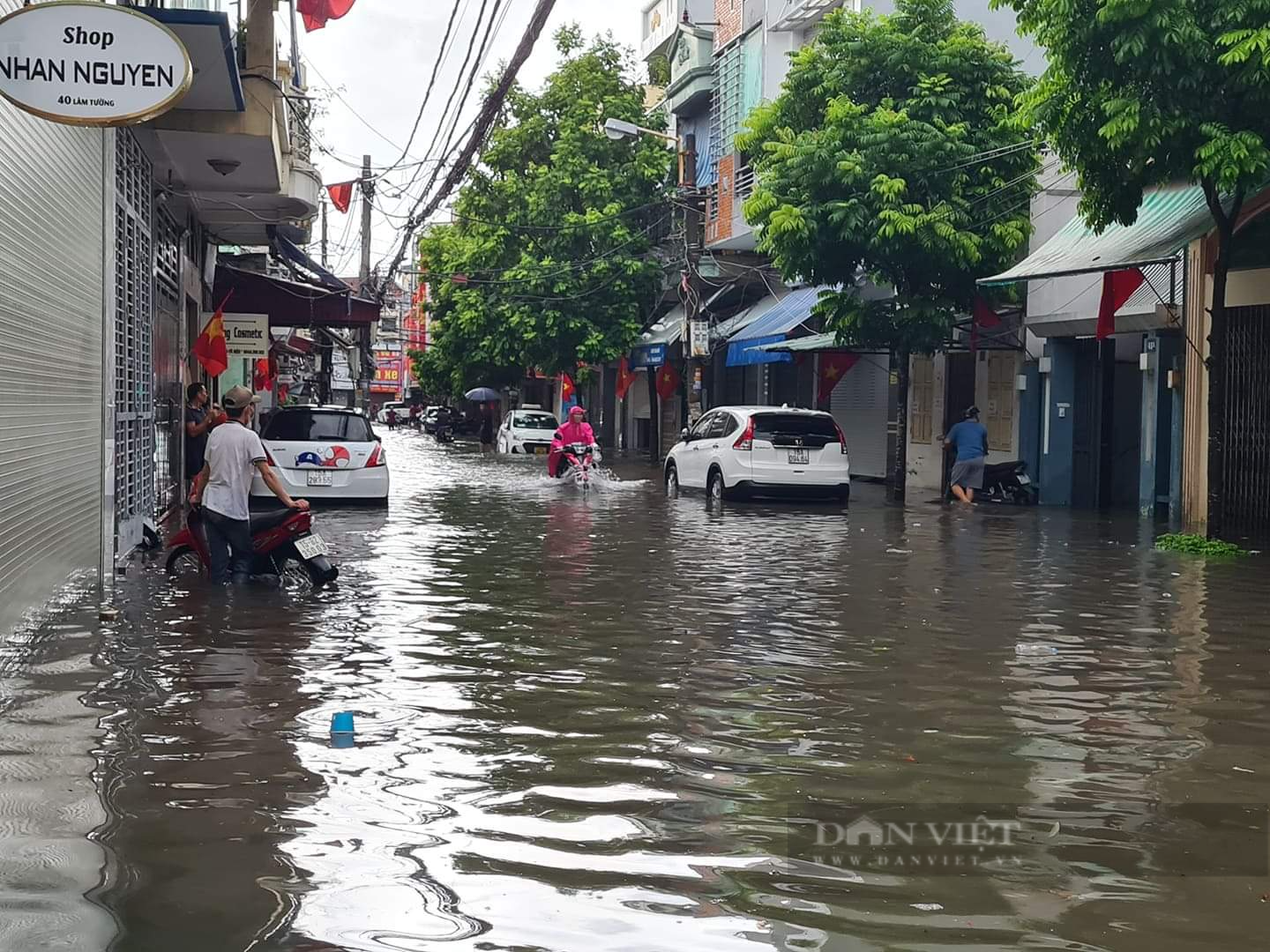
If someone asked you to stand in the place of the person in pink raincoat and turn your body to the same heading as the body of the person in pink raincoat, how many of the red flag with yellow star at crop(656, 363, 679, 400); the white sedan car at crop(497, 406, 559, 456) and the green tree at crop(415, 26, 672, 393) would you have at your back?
3

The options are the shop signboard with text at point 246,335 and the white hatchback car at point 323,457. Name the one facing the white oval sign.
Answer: the shop signboard with text

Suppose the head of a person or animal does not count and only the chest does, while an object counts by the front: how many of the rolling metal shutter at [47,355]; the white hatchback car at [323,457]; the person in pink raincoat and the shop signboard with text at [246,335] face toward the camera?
2

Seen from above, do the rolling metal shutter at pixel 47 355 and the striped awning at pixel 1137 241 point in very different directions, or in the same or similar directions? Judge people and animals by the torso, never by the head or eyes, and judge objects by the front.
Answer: very different directions

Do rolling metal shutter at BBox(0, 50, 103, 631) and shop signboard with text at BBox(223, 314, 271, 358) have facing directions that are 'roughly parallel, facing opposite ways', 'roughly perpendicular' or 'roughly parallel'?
roughly perpendicular

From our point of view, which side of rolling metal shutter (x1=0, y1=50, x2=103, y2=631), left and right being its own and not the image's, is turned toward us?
right

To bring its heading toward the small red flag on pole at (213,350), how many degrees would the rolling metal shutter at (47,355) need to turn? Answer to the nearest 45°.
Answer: approximately 90° to its left

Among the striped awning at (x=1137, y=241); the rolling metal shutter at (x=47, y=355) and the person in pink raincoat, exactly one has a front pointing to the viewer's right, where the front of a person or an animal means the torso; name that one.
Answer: the rolling metal shutter

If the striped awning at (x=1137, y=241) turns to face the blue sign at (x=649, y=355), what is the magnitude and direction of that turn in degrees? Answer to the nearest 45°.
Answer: approximately 90° to its right

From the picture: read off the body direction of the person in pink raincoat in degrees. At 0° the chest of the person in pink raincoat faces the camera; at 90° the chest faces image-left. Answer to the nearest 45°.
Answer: approximately 0°

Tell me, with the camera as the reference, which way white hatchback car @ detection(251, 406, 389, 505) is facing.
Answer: facing away from the viewer

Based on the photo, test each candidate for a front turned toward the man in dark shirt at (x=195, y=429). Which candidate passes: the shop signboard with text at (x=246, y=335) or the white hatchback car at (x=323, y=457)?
the shop signboard with text
